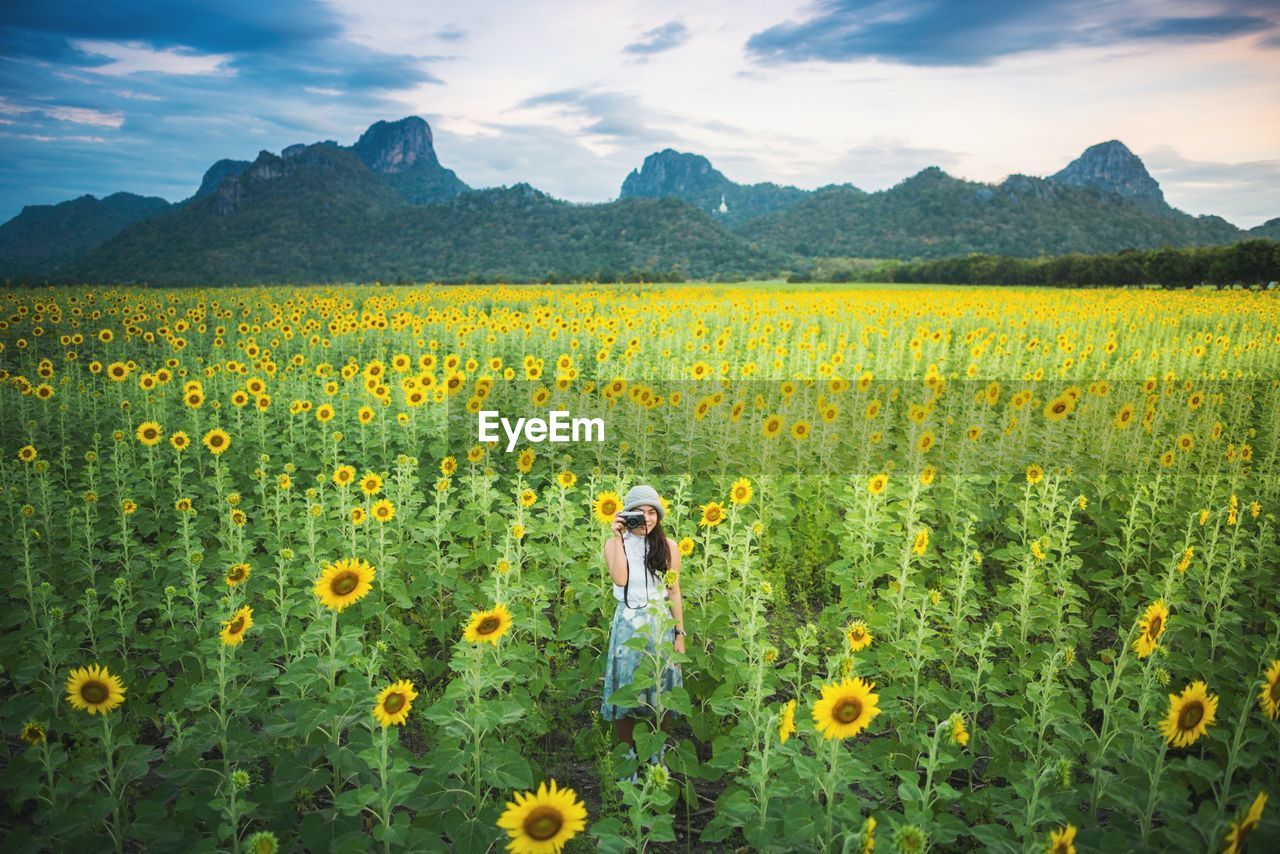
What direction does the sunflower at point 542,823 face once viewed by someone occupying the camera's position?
facing the viewer

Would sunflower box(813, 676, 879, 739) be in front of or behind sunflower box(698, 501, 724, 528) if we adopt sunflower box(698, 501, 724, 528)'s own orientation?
in front

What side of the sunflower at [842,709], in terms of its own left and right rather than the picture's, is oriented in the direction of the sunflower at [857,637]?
back

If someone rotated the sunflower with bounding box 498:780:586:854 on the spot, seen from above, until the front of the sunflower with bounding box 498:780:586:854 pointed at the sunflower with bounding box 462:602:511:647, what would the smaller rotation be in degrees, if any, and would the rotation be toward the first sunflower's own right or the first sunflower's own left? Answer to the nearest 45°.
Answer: approximately 180°

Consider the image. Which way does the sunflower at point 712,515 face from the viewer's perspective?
toward the camera

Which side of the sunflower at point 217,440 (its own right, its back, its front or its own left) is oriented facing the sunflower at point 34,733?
front

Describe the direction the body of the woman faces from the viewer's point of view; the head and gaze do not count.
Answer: toward the camera

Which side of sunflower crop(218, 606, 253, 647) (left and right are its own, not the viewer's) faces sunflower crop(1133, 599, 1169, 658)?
left

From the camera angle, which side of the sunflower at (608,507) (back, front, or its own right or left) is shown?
front
